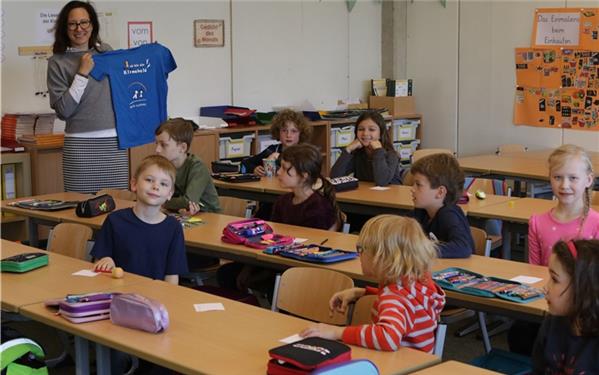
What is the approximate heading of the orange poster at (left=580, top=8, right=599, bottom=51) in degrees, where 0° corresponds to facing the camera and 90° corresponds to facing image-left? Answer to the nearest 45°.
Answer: approximately 45°

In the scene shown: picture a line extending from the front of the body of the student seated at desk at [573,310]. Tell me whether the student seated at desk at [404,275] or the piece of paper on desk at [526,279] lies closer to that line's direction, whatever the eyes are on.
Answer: the student seated at desk

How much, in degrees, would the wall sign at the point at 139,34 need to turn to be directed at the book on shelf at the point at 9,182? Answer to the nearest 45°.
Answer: approximately 45° to its right

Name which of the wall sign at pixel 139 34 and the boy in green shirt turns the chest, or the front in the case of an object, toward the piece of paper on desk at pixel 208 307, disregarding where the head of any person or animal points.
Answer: the wall sign

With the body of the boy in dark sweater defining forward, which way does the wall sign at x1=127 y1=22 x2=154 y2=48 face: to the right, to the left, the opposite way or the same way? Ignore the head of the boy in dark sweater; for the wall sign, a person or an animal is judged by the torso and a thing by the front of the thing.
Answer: to the left

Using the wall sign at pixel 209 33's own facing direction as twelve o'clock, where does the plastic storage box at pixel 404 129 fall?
The plastic storage box is roughly at 8 o'clock from the wall sign.

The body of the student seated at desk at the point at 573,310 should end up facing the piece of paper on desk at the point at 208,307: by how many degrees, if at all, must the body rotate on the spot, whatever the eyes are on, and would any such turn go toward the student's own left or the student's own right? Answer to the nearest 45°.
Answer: approximately 45° to the student's own right

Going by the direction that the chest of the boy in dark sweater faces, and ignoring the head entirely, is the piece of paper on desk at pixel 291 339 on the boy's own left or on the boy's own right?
on the boy's own left

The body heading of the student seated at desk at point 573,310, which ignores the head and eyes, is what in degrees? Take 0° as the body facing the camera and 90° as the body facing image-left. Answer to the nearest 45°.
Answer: approximately 45°
